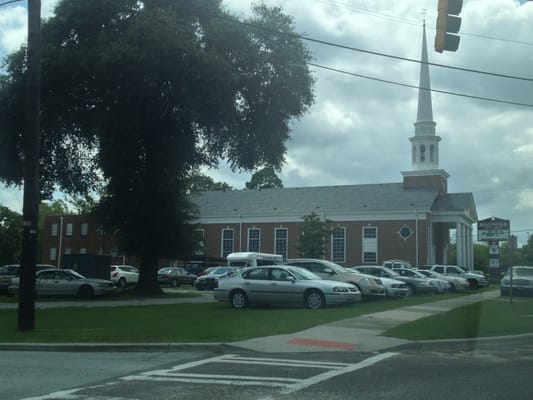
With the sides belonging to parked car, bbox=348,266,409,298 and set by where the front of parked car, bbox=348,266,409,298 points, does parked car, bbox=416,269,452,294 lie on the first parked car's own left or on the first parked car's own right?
on the first parked car's own left

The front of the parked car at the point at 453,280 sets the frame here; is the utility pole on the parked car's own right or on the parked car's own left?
on the parked car's own right

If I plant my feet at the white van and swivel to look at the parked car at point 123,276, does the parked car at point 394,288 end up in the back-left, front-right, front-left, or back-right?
back-left

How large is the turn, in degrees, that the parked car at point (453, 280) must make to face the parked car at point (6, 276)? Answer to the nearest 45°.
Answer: approximately 135° to its right

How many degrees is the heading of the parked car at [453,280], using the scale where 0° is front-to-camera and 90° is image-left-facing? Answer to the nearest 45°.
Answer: approximately 270°
